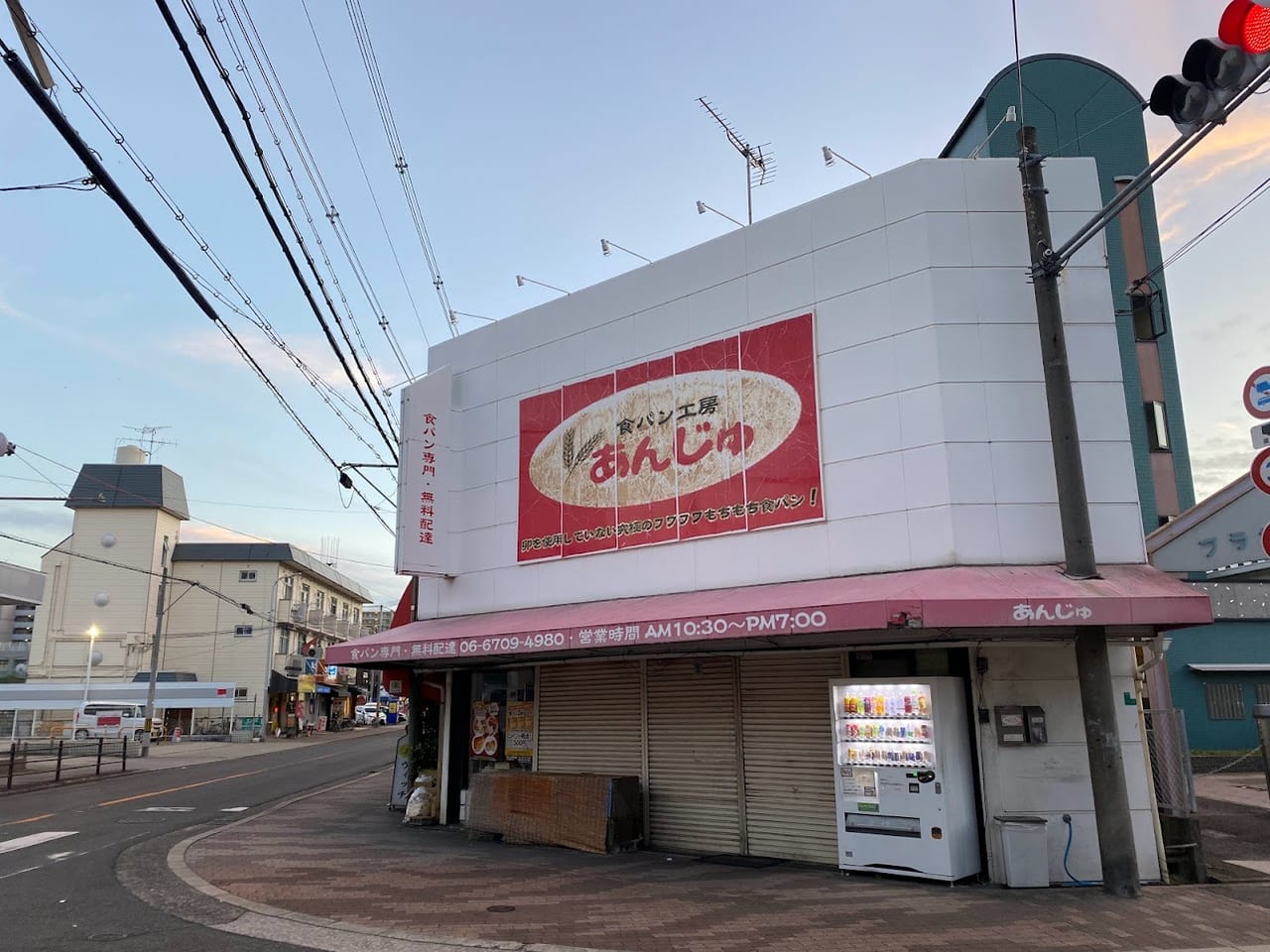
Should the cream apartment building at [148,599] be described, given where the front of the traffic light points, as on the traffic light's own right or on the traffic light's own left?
on the traffic light's own right

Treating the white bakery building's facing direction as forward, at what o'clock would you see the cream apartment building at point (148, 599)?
The cream apartment building is roughly at 3 o'clock from the white bakery building.

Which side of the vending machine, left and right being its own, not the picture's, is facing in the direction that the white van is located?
right

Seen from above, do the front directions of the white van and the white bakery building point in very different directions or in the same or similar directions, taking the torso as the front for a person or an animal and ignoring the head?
very different directions

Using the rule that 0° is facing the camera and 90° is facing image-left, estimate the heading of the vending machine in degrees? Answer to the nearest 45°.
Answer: approximately 45°

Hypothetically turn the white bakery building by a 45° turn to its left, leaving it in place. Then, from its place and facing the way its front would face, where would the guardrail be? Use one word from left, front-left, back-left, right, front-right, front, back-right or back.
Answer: back-right

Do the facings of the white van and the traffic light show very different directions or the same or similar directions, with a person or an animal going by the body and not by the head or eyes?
very different directions

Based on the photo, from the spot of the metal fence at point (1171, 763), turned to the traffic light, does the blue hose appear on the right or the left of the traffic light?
right

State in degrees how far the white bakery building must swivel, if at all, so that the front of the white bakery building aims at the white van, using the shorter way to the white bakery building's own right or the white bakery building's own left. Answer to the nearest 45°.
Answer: approximately 90° to the white bakery building's own right

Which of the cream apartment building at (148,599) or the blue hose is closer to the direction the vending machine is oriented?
the cream apartment building
